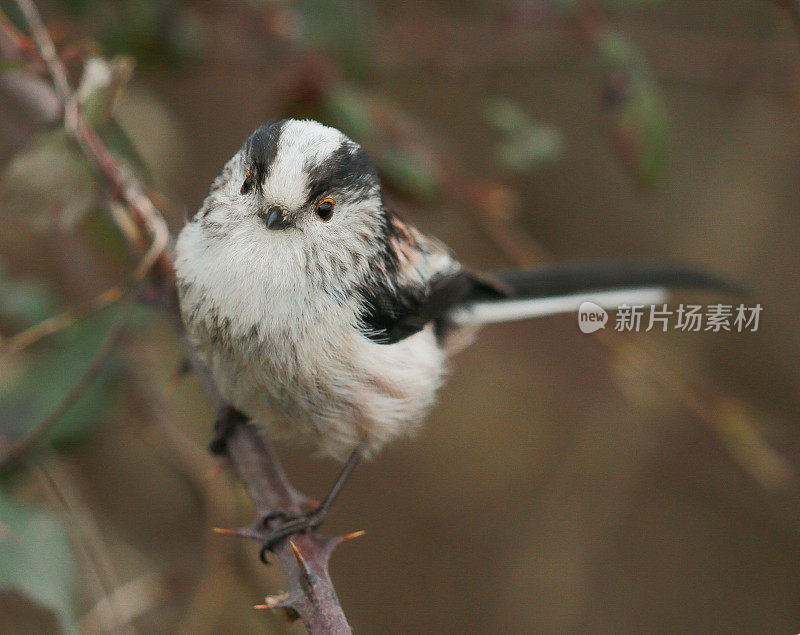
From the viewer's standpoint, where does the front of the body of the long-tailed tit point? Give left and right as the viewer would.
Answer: facing the viewer and to the left of the viewer

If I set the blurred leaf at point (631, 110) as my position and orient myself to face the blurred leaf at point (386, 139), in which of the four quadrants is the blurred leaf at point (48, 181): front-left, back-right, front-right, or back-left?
front-left
